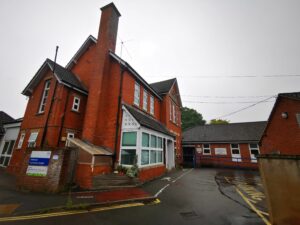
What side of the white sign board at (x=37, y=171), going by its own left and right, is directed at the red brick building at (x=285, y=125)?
left

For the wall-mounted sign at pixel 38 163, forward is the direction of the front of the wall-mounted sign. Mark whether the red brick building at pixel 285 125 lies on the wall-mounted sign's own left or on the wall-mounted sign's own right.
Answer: on the wall-mounted sign's own left

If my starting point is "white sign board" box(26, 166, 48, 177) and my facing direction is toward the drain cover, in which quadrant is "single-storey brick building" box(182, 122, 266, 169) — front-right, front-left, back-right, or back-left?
front-left

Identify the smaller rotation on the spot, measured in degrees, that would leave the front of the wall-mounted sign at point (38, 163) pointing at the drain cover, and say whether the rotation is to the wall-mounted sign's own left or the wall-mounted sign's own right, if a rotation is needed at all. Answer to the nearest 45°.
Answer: approximately 45° to the wall-mounted sign's own left

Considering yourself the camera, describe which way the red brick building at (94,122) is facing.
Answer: facing the viewer and to the right of the viewer

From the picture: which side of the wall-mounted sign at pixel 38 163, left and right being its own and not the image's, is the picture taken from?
front

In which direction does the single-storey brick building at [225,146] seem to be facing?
toward the camera

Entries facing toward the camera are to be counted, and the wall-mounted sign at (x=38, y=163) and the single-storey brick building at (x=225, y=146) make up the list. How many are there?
2

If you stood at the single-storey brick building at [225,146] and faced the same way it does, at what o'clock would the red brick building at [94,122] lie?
The red brick building is roughly at 1 o'clock from the single-storey brick building.

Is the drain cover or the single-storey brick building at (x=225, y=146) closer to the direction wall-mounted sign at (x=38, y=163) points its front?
the drain cover

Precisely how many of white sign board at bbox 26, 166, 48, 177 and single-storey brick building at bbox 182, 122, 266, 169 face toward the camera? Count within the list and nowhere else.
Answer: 2

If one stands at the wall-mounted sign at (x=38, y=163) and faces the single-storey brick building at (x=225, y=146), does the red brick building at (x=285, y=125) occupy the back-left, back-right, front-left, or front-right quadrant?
front-right
